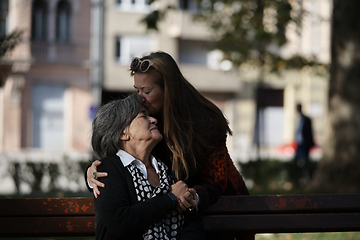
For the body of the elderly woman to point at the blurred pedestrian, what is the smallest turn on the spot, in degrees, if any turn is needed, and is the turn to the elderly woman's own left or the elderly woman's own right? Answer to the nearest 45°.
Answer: approximately 135° to the elderly woman's own left

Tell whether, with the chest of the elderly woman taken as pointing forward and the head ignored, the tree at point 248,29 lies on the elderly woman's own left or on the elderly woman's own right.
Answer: on the elderly woman's own left

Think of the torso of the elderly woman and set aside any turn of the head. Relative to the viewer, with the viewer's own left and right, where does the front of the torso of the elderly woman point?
facing the viewer and to the right of the viewer

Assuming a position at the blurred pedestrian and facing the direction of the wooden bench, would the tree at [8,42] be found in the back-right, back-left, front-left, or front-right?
front-right

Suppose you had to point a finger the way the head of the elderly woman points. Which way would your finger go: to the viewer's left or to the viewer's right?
to the viewer's right

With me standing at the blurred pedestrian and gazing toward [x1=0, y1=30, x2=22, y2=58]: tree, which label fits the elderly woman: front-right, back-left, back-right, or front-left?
front-left

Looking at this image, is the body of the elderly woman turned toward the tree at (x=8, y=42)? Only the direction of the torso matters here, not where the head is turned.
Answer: no
